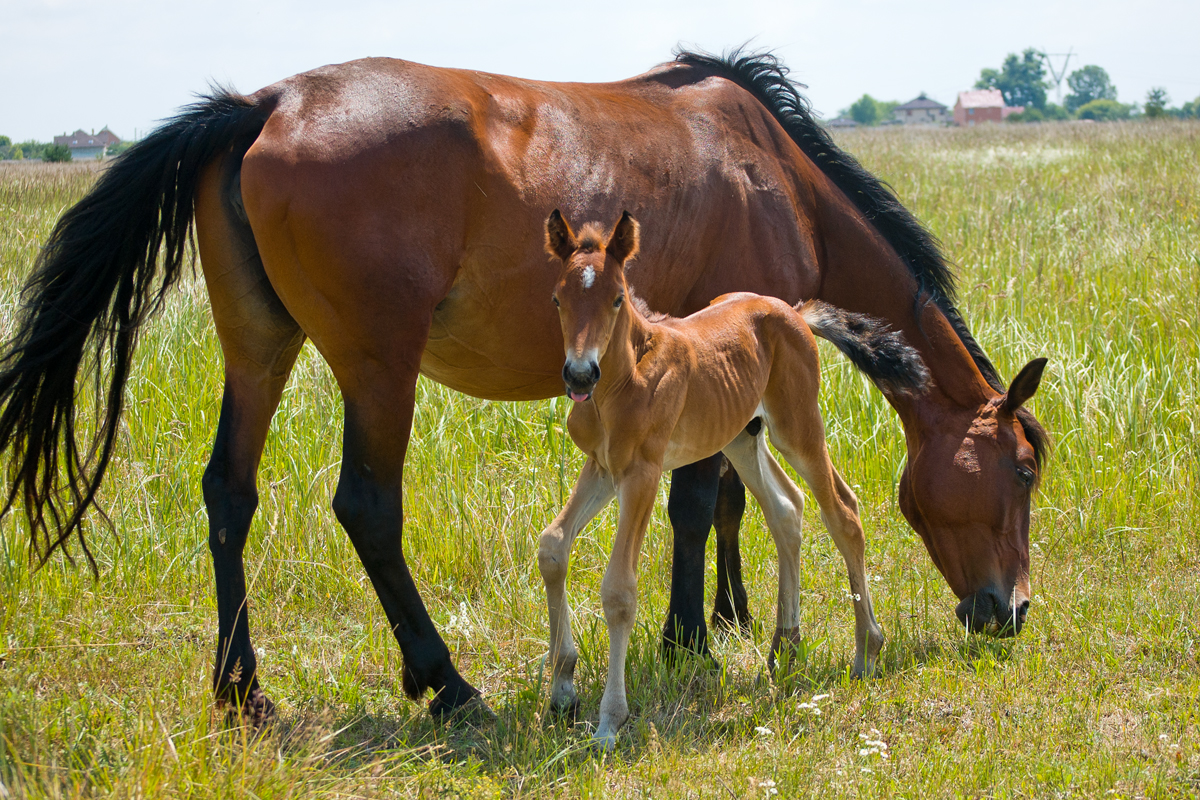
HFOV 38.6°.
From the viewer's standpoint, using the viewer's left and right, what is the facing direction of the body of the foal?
facing the viewer and to the left of the viewer

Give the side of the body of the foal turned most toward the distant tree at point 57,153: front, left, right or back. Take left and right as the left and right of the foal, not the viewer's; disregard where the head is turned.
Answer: right
